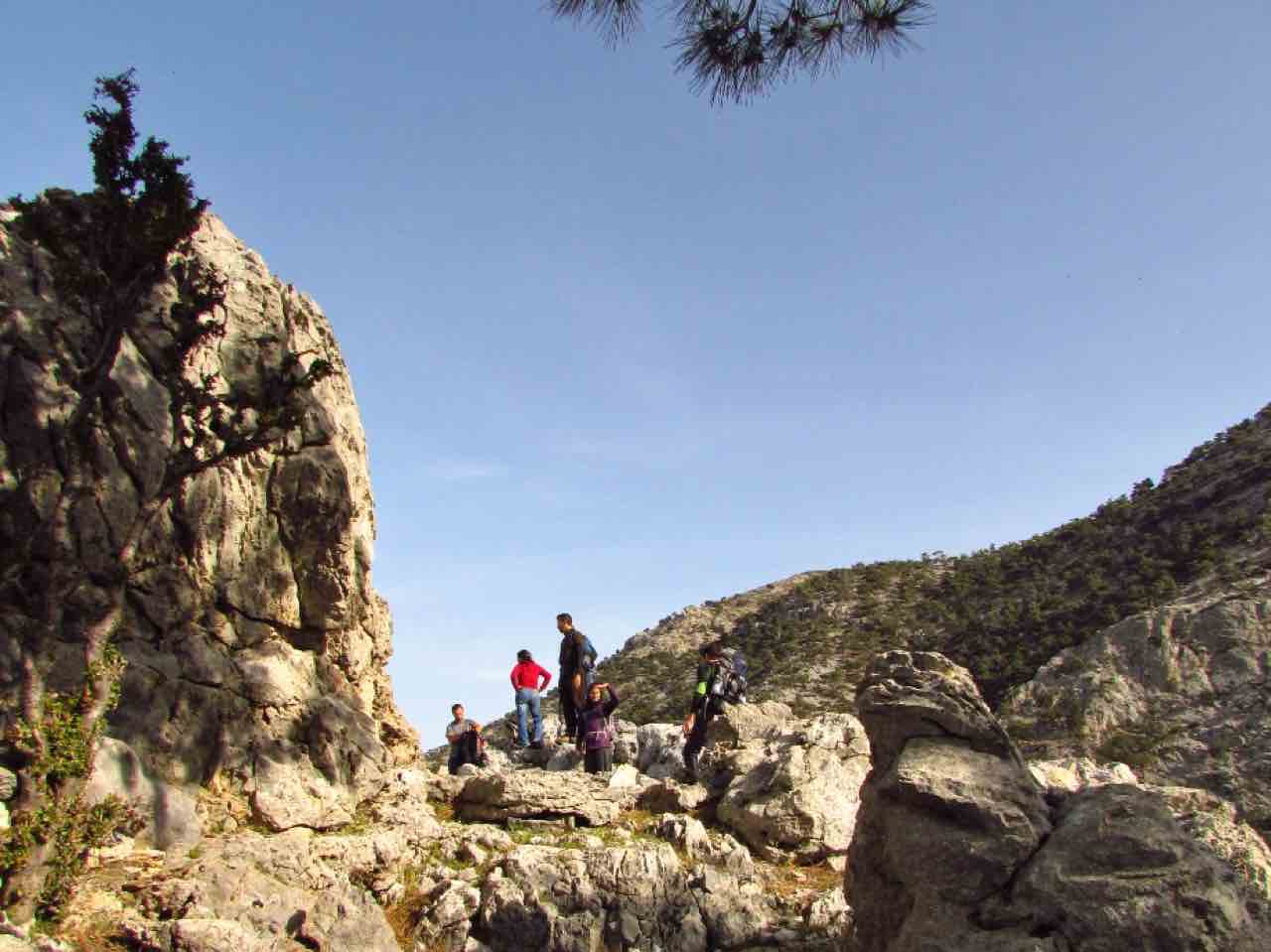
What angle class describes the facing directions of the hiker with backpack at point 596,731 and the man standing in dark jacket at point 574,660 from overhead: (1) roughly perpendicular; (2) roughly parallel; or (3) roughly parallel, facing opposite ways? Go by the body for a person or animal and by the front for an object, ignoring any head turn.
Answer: roughly perpendicular

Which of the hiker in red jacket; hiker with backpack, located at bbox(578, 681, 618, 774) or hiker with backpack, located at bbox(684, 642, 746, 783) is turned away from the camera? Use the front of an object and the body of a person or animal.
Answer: the hiker in red jacket

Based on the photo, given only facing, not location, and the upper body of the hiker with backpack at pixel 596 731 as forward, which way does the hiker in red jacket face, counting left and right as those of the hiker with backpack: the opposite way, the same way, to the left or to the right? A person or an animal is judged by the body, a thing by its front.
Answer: the opposite way

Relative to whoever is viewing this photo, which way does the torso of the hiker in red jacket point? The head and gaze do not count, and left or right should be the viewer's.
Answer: facing away from the viewer

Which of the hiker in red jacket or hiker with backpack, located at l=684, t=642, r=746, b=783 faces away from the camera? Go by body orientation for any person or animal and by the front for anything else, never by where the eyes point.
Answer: the hiker in red jacket

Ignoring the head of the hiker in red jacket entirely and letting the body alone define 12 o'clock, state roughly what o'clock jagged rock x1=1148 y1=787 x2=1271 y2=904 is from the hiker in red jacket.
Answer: The jagged rock is roughly at 5 o'clock from the hiker in red jacket.

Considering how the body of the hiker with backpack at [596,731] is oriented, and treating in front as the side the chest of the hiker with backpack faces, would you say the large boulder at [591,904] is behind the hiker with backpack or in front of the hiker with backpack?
in front

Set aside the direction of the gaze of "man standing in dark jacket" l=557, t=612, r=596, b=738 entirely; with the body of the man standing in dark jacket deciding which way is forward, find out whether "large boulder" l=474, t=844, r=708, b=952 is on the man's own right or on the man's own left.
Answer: on the man's own left

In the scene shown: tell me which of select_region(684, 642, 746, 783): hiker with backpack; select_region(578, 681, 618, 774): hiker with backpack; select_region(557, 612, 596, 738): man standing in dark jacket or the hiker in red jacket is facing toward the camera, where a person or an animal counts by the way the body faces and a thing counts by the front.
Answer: select_region(578, 681, 618, 774): hiker with backpack

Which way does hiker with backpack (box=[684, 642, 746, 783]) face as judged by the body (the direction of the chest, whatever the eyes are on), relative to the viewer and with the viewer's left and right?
facing to the left of the viewer

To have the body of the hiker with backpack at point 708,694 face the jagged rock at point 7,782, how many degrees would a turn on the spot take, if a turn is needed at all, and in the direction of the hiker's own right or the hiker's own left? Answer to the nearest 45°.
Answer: approximately 45° to the hiker's own left

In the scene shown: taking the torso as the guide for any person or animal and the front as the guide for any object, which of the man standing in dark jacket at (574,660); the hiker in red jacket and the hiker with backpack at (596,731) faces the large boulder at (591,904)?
the hiker with backpack

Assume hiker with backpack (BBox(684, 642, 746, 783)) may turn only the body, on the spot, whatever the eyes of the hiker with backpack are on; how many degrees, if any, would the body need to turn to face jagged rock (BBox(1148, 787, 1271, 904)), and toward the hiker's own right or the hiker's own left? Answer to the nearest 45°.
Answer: approximately 135° to the hiker's own left

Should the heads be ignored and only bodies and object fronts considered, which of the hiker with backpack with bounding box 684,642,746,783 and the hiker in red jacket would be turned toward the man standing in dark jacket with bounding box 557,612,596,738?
the hiker with backpack

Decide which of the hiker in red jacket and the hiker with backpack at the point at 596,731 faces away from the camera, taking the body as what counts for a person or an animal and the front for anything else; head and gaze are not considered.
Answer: the hiker in red jacket

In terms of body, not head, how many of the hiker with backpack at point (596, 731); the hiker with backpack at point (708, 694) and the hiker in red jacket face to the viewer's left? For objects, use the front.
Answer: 1
